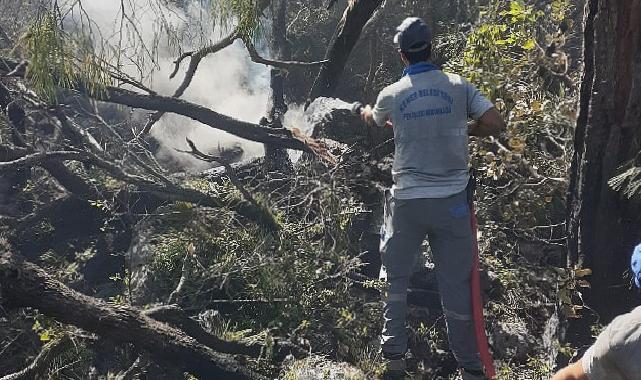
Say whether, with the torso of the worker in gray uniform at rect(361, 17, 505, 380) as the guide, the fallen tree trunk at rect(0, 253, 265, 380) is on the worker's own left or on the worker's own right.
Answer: on the worker's own left

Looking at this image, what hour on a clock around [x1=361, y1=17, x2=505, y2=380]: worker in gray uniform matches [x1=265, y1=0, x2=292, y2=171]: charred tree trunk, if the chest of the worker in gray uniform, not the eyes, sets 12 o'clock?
The charred tree trunk is roughly at 11 o'clock from the worker in gray uniform.

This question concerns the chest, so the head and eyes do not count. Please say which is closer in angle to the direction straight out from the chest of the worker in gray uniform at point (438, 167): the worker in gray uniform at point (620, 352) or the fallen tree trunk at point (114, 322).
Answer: the fallen tree trunk

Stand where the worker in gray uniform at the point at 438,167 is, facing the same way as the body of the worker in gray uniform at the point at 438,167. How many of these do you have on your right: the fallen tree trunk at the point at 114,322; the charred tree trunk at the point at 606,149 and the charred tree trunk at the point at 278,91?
1

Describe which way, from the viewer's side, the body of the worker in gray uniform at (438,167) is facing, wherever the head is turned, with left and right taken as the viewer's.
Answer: facing away from the viewer

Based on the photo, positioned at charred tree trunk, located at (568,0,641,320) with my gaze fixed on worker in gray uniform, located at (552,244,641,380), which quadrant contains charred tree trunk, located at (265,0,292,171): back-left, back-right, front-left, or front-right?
back-right

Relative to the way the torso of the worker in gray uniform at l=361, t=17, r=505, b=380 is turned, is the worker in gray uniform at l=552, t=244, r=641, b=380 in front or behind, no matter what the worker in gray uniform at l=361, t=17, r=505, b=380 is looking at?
behind

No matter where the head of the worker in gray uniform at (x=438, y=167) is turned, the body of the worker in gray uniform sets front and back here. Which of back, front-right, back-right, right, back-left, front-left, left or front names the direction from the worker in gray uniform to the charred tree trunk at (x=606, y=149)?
right

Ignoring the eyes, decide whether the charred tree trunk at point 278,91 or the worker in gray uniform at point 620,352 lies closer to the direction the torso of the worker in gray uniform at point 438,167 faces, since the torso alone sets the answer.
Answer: the charred tree trunk
